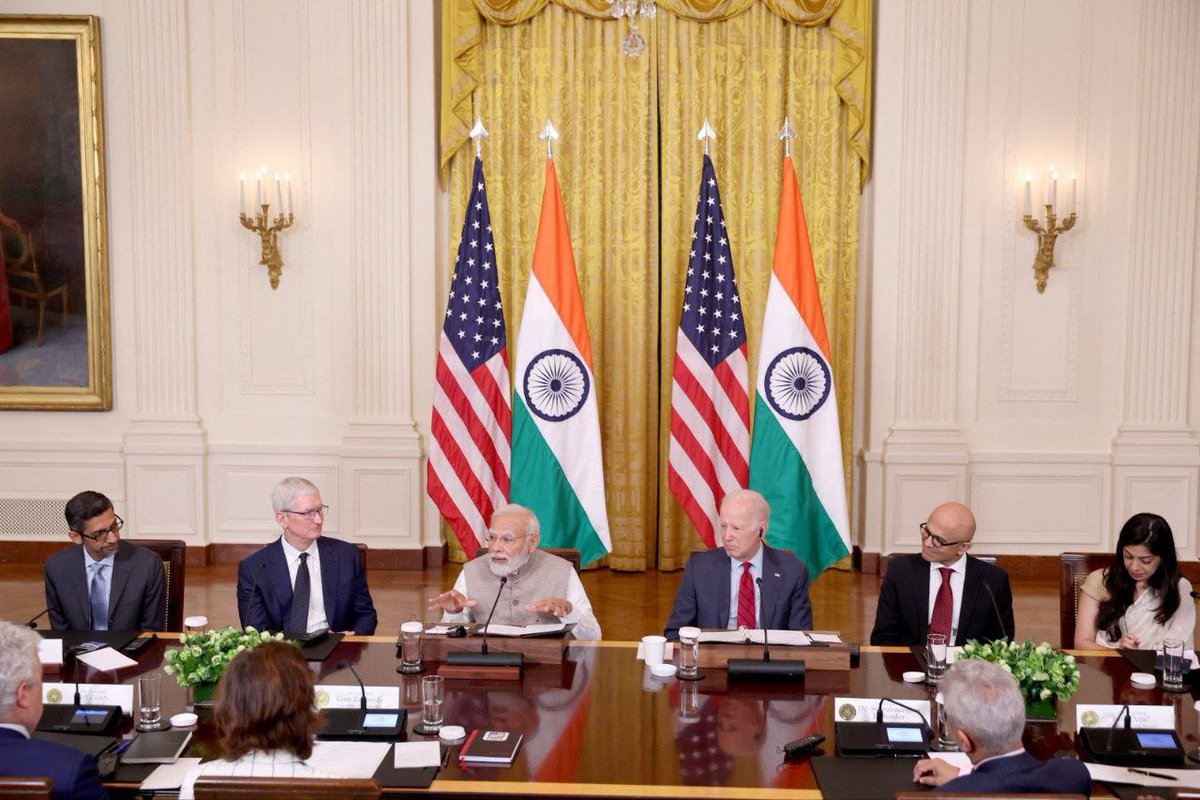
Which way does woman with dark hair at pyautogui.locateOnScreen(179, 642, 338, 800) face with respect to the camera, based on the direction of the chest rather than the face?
away from the camera

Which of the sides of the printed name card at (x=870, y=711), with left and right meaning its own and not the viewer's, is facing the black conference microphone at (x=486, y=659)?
right

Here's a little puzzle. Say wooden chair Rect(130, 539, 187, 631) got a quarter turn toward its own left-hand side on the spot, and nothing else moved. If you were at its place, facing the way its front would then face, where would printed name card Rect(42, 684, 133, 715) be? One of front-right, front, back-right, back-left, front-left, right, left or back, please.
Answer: right

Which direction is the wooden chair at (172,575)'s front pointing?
toward the camera

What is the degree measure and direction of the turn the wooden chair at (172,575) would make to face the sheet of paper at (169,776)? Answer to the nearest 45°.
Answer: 0° — it already faces it

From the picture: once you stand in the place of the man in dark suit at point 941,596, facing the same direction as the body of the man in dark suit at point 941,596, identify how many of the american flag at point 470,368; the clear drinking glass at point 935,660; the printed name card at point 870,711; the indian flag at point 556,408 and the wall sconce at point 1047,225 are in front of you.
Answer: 2

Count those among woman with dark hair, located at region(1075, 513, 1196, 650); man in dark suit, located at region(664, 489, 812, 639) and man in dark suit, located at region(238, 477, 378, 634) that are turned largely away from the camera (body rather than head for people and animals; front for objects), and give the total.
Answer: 0

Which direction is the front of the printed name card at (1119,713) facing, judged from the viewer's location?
facing the viewer

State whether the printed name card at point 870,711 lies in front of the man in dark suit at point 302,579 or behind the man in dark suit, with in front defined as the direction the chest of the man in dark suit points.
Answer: in front

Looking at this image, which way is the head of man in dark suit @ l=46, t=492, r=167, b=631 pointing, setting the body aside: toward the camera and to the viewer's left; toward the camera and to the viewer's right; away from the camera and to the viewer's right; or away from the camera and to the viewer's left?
toward the camera and to the viewer's right

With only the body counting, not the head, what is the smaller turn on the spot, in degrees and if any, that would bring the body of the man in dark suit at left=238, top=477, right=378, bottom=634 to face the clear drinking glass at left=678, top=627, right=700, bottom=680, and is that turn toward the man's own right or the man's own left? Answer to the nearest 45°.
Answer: approximately 45° to the man's own left

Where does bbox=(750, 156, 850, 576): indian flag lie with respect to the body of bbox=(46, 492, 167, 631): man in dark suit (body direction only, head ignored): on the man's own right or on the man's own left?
on the man's own left

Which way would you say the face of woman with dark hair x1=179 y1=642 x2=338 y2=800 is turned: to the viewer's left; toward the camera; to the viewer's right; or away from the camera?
away from the camera

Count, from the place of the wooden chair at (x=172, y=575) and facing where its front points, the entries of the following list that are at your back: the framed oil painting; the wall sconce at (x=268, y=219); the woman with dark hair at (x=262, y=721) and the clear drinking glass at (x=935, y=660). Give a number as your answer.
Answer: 2

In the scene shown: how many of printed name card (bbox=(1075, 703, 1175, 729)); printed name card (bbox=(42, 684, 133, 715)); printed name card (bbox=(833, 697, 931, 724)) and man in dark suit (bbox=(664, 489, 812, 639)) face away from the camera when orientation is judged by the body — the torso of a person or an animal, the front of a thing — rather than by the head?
0

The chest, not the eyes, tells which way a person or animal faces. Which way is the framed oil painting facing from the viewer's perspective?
toward the camera

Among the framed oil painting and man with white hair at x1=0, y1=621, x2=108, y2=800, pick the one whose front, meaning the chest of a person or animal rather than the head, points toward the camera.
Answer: the framed oil painting

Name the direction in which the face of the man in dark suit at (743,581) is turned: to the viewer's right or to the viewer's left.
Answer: to the viewer's left

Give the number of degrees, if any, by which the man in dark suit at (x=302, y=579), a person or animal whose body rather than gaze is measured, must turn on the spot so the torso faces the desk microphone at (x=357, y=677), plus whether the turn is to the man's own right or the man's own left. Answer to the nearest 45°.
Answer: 0° — they already face it

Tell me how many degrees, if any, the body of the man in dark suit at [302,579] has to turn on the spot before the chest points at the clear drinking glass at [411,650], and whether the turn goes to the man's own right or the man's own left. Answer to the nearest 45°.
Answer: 0° — they already face it

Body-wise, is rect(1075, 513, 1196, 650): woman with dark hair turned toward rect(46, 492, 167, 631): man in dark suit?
no
